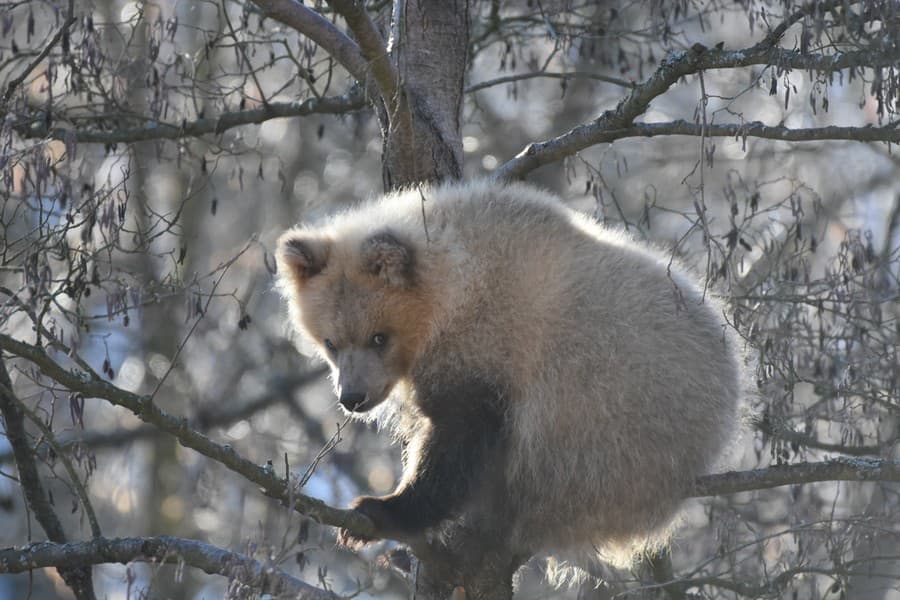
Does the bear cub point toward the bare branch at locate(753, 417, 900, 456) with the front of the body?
no

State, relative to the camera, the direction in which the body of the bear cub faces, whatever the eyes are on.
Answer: to the viewer's left

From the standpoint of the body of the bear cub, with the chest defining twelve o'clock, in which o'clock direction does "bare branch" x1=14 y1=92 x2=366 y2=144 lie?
The bare branch is roughly at 1 o'clock from the bear cub.

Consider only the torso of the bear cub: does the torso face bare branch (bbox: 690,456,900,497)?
no

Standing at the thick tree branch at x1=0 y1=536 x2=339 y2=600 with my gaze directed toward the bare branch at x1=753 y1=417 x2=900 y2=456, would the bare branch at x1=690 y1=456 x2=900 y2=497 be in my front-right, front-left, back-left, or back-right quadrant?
front-right
